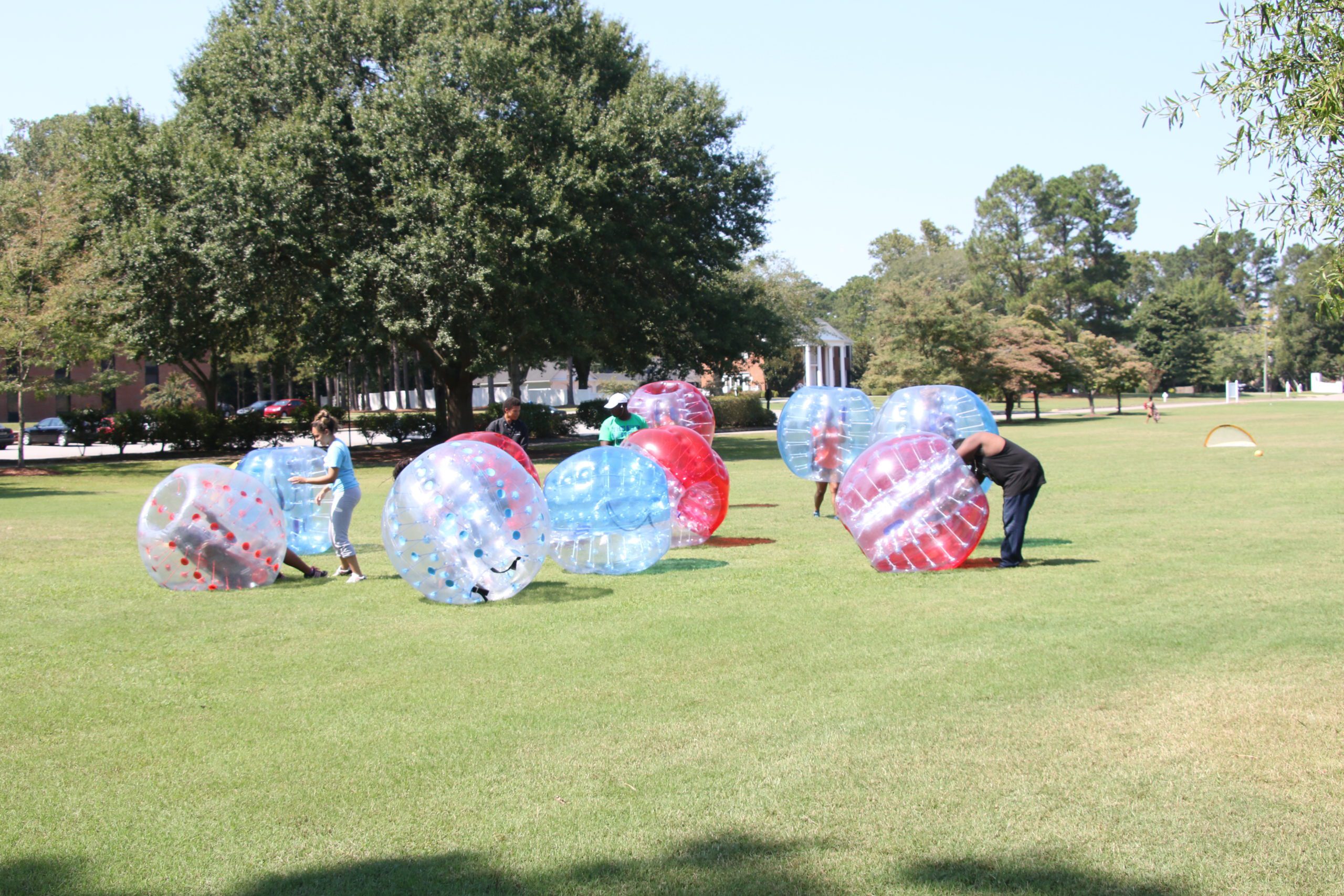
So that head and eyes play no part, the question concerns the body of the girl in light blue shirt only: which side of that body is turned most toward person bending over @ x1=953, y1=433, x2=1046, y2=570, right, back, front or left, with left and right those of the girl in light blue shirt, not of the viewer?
back

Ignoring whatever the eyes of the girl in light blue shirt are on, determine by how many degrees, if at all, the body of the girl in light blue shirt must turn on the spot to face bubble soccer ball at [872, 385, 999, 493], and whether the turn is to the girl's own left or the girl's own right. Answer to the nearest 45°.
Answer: approximately 180°

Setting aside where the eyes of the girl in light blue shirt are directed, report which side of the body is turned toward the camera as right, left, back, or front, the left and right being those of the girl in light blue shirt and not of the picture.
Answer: left

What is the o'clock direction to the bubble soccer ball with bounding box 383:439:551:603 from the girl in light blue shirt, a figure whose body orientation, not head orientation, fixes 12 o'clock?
The bubble soccer ball is roughly at 8 o'clock from the girl in light blue shirt.

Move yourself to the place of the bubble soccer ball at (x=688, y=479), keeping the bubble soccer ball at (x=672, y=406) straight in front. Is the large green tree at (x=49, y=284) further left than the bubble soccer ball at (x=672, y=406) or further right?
left

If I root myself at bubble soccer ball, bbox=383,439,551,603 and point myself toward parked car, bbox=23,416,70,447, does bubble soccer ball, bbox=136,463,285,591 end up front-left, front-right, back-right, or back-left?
front-left

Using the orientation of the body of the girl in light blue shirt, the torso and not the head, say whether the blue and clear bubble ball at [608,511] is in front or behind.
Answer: behind

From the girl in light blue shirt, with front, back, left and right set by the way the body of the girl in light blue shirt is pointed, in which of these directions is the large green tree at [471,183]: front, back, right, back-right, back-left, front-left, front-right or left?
right

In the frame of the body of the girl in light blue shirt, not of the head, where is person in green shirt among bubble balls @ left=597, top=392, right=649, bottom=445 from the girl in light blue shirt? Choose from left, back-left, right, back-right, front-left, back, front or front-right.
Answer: back-right

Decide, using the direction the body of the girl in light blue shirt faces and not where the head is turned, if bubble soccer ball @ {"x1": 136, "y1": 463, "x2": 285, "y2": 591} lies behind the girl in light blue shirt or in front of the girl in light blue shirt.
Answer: in front

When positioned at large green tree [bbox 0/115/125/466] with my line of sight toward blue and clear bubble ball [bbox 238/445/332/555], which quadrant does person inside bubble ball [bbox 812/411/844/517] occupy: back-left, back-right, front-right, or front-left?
front-left

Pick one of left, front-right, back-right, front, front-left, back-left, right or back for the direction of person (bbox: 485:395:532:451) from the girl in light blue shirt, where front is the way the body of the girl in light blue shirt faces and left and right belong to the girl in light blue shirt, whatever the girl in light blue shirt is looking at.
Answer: back-right
